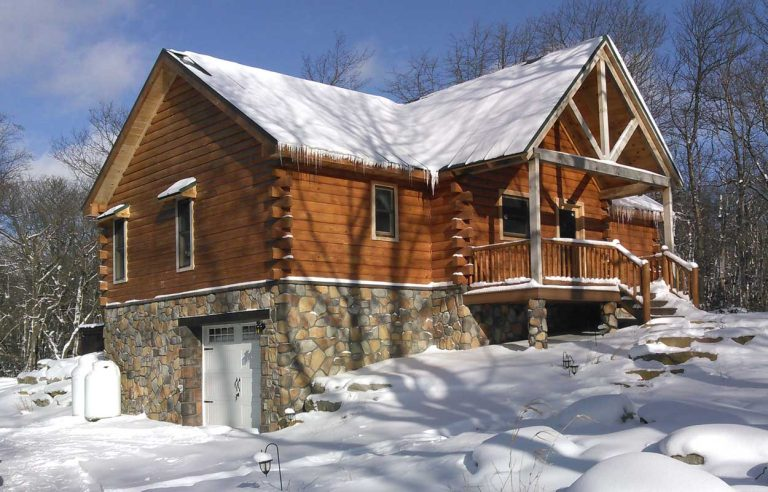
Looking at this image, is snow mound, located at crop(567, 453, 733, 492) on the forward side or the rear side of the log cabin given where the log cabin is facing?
on the forward side

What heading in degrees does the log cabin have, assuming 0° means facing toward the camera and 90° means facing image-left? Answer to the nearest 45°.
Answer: approximately 315°

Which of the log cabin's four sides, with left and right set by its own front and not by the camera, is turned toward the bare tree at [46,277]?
back

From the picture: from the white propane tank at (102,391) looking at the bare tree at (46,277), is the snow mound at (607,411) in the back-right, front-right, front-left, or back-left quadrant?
back-right

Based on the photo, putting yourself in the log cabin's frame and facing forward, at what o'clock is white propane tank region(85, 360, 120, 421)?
The white propane tank is roughly at 5 o'clock from the log cabin.

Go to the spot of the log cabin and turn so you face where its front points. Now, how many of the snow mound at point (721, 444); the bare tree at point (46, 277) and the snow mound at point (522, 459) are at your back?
1

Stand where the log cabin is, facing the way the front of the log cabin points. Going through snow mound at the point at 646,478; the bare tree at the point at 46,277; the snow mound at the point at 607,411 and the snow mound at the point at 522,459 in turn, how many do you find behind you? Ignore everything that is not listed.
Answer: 1

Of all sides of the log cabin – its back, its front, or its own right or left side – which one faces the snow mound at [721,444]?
front

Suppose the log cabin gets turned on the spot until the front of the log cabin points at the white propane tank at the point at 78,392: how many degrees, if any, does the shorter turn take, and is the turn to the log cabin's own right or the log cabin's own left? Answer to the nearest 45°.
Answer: approximately 135° to the log cabin's own right

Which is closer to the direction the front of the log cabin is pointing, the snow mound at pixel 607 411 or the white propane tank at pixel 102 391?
the snow mound

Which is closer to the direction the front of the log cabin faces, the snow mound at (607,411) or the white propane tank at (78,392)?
the snow mound

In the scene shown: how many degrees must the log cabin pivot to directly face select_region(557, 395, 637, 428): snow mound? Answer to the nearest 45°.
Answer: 0° — it already faces it
